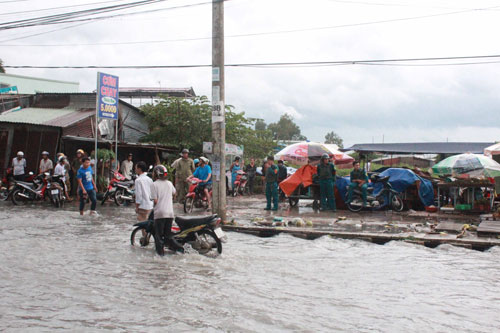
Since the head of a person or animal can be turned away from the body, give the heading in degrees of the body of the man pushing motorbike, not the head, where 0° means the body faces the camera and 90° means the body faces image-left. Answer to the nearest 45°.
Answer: approximately 135°

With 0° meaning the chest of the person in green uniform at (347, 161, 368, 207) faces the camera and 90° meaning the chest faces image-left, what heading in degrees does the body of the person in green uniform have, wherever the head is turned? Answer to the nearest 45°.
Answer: approximately 45°

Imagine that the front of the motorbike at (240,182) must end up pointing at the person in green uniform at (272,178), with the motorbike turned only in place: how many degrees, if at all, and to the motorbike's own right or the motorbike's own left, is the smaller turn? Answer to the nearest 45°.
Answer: approximately 45° to the motorbike's own left

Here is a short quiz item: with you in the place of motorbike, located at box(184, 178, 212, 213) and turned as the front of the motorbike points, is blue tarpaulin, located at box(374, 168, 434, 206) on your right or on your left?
on your left

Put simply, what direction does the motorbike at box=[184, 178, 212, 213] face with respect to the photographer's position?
facing the viewer and to the left of the viewer

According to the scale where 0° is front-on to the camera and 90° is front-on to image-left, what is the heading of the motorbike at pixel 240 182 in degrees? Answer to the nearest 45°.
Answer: approximately 45°

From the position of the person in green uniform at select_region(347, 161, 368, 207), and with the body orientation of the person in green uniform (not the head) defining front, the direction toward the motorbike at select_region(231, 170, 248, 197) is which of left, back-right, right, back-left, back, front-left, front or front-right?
right

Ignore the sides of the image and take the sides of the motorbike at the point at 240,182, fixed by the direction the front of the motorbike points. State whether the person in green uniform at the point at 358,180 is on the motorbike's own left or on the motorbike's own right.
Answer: on the motorbike's own left

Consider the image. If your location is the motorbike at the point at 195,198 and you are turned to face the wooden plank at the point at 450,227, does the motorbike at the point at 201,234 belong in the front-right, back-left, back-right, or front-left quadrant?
front-right
